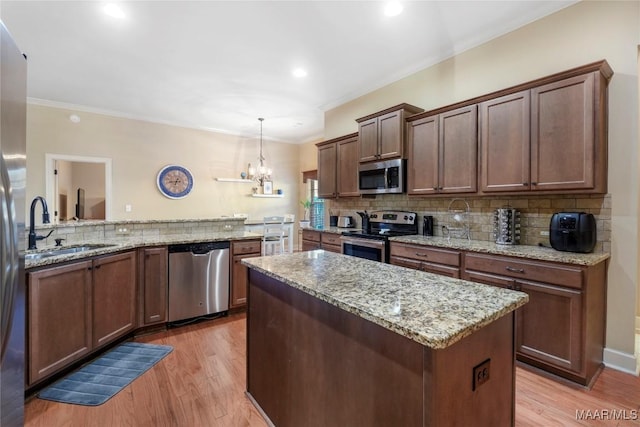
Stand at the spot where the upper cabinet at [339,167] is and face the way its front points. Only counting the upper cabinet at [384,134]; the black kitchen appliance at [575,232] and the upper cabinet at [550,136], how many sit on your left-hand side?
3

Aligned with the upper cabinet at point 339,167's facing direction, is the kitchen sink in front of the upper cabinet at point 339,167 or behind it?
in front

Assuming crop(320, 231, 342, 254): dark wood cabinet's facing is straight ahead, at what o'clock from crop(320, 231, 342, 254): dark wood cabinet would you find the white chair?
The white chair is roughly at 3 o'clock from the dark wood cabinet.

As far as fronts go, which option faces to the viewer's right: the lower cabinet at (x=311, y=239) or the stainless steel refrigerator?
the stainless steel refrigerator

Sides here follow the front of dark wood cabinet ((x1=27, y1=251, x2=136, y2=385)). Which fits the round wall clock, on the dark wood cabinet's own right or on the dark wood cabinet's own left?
on the dark wood cabinet's own left

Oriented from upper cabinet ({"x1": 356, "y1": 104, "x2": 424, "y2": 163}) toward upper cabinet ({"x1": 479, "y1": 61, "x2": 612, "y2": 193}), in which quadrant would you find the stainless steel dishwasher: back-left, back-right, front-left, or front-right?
back-right

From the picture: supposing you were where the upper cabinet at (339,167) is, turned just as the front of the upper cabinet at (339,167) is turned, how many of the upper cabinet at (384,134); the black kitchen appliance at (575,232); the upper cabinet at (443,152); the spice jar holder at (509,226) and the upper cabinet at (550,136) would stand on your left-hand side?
5

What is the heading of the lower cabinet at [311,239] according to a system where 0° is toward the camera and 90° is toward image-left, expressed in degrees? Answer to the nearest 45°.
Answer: approximately 45°

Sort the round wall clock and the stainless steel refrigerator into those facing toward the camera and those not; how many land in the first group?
1

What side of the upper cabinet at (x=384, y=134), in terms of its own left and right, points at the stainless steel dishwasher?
front

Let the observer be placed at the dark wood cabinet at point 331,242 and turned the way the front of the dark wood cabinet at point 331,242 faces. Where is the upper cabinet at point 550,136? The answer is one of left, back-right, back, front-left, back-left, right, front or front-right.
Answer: left
